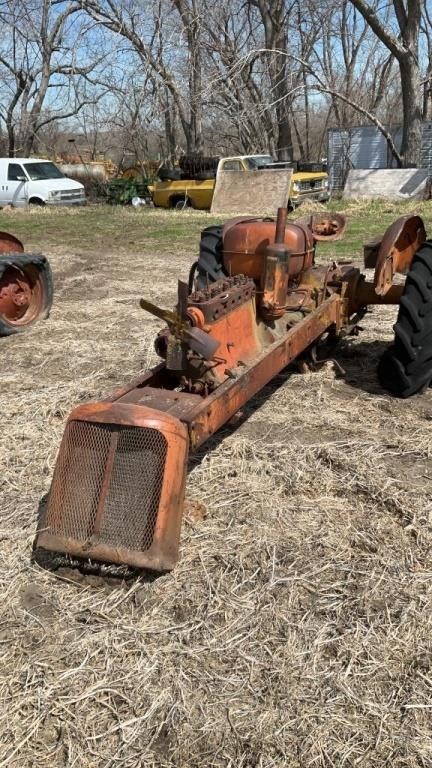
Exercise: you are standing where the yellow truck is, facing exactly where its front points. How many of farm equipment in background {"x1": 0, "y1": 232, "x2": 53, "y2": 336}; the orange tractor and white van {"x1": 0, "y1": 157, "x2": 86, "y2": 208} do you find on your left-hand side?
0

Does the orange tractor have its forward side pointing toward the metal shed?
no

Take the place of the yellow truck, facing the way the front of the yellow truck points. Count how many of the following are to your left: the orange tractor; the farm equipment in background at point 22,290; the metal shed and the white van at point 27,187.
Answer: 1

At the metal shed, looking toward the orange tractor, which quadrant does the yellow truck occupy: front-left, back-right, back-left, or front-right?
front-right

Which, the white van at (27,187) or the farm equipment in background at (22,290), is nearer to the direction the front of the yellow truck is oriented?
the farm equipment in background

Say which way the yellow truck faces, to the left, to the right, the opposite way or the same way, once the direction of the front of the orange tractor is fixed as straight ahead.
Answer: to the left

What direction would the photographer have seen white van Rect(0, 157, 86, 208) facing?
facing the viewer and to the right of the viewer

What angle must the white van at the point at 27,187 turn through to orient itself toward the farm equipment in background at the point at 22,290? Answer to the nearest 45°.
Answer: approximately 45° to its right

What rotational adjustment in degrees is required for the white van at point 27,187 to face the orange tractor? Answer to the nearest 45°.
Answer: approximately 45° to its right

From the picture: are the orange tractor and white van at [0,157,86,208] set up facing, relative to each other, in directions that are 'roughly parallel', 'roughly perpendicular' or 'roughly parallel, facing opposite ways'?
roughly perpendicular

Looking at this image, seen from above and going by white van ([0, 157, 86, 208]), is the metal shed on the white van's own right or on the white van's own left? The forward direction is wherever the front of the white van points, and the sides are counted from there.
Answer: on the white van's own left

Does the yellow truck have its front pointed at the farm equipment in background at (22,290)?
no

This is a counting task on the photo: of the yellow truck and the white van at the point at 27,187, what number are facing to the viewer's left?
0

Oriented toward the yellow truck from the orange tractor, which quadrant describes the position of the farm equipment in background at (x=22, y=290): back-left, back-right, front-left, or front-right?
front-left

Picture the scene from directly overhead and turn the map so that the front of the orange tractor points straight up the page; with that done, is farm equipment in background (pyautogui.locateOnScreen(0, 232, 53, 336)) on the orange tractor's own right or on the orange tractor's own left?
on the orange tractor's own right

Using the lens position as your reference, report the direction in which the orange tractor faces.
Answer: facing the viewer and to the left of the viewer

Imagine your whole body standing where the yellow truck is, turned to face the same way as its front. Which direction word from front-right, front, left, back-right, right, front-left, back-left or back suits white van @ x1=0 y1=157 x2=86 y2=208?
back-right
